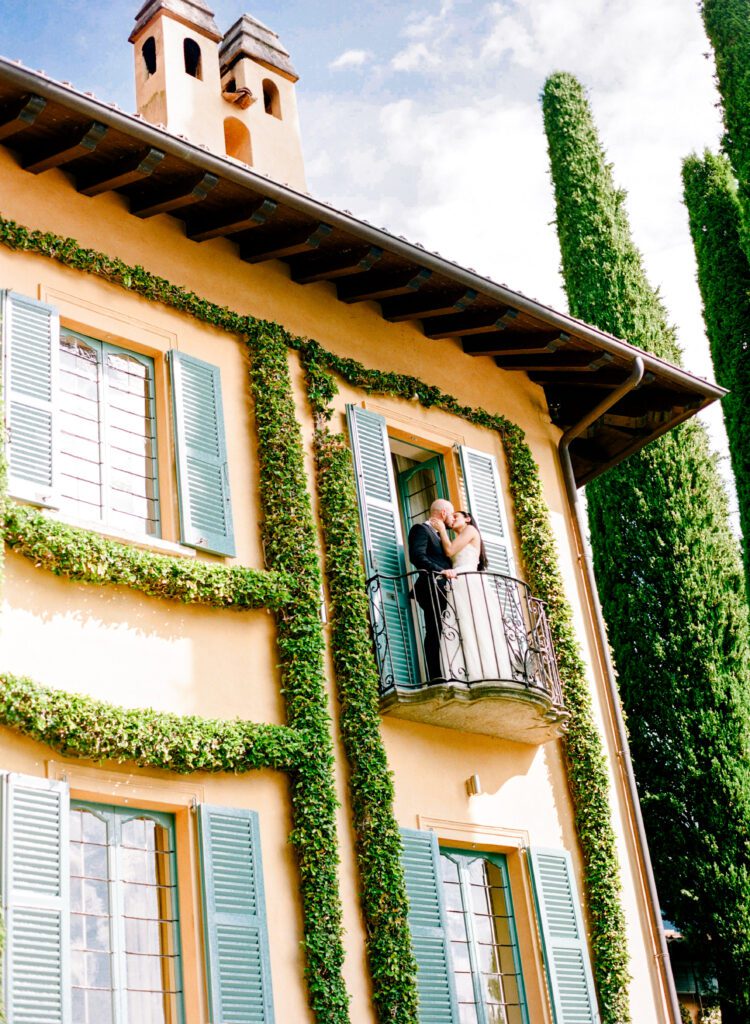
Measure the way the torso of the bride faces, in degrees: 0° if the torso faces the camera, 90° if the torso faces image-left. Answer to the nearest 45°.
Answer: approximately 90°

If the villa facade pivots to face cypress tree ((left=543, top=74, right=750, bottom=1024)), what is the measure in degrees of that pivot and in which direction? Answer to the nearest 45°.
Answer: approximately 90° to its left

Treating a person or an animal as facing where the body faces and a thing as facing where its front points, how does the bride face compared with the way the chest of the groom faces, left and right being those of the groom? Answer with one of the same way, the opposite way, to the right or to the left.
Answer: the opposite way

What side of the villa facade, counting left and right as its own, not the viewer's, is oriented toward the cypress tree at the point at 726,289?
left

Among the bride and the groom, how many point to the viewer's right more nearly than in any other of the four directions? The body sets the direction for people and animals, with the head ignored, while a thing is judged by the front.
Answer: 1

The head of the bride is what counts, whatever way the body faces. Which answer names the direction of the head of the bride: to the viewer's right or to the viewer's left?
to the viewer's left

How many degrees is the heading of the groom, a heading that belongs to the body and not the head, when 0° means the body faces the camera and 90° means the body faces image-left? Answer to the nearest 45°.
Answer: approximately 270°

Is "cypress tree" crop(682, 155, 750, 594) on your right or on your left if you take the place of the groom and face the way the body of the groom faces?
on your left

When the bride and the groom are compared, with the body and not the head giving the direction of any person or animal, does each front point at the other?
yes
